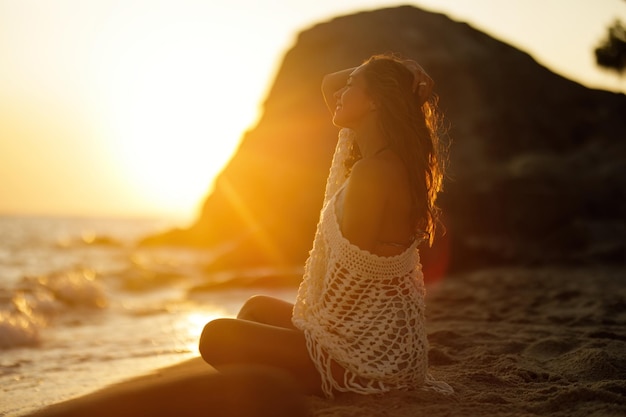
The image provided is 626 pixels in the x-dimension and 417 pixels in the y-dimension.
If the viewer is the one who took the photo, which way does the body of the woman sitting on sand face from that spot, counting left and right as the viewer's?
facing to the left of the viewer

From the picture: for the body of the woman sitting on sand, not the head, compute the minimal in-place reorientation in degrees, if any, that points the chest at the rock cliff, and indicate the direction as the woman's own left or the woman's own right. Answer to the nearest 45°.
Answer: approximately 90° to the woman's own right

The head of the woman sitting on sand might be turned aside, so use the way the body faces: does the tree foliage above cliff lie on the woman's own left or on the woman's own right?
on the woman's own right

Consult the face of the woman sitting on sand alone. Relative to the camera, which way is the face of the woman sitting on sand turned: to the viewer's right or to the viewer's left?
to the viewer's left
